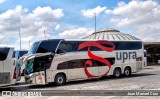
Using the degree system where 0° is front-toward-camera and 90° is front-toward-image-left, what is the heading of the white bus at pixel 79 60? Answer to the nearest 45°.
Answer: approximately 45°
